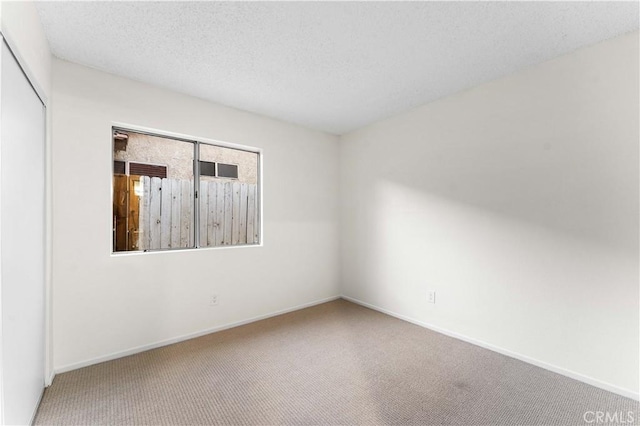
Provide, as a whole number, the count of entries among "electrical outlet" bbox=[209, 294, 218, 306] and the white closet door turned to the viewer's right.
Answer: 1

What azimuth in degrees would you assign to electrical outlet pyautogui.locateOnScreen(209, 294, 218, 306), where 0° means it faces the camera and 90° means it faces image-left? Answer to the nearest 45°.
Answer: approximately 0°

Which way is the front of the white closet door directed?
to the viewer's right
